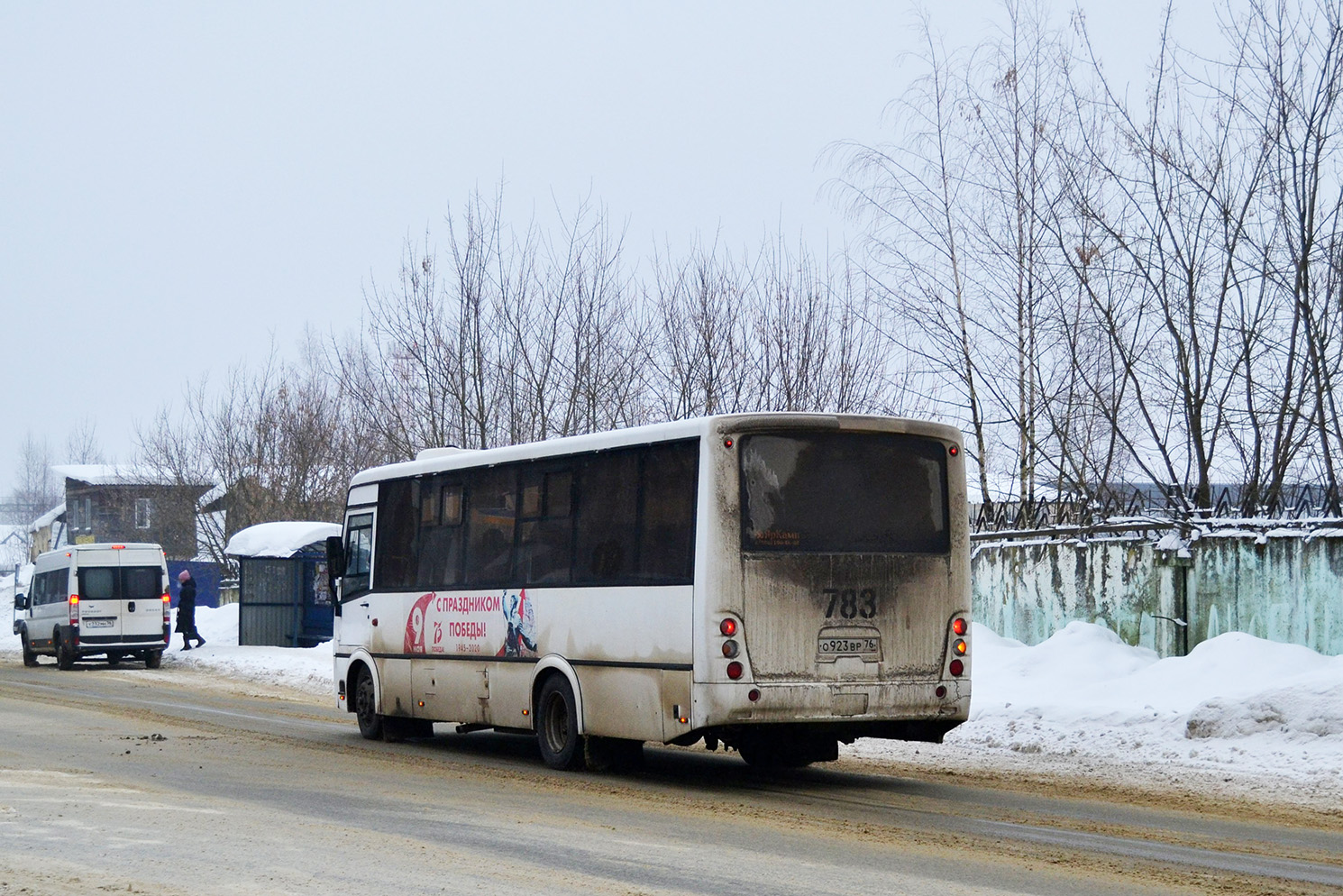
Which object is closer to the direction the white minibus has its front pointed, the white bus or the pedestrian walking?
the pedestrian walking

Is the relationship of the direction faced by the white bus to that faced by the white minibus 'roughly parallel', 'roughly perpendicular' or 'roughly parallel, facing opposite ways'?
roughly parallel

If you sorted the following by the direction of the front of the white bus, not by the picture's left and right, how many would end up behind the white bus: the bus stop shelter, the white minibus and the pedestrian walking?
0

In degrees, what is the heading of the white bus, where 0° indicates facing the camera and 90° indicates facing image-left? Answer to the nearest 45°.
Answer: approximately 135°

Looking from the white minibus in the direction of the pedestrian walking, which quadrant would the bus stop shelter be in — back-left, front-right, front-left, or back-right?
front-right

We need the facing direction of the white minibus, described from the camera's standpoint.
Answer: facing away from the viewer and to the left of the viewer

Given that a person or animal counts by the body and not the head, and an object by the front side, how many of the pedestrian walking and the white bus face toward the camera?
0

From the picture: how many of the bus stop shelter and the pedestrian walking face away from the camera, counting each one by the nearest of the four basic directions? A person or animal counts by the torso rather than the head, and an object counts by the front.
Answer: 0

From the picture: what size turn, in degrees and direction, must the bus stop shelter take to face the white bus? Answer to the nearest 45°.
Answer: approximately 45° to its left

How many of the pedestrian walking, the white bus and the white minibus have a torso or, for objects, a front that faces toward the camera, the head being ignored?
0

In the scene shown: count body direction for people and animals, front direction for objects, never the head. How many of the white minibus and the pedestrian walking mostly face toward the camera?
0

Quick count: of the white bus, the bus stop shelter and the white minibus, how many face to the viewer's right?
0

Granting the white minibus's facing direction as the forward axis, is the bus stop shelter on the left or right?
on its right

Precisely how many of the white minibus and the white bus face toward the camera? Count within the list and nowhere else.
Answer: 0

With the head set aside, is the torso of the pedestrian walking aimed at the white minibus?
no

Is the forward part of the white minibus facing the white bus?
no

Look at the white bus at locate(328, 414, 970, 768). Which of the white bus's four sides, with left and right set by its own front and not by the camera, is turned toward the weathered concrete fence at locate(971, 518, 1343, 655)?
right
